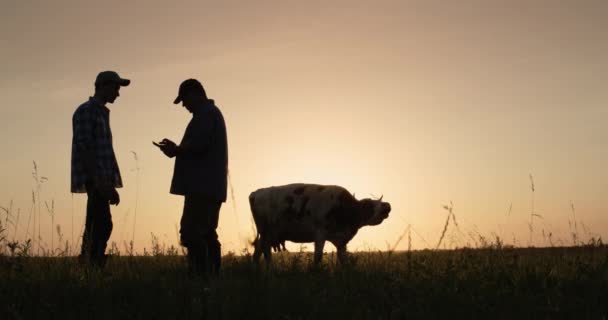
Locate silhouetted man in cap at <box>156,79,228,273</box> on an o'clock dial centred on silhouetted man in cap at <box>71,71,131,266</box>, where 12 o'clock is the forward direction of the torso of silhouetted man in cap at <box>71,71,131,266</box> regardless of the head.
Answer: silhouetted man in cap at <box>156,79,228,273</box> is roughly at 1 o'clock from silhouetted man in cap at <box>71,71,131,266</box>.

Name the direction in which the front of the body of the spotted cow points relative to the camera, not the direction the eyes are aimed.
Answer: to the viewer's right

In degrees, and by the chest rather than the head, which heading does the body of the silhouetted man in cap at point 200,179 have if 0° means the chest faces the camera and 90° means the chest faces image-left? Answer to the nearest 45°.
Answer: approximately 90°

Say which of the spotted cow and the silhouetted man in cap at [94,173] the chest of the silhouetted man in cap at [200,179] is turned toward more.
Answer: the silhouetted man in cap

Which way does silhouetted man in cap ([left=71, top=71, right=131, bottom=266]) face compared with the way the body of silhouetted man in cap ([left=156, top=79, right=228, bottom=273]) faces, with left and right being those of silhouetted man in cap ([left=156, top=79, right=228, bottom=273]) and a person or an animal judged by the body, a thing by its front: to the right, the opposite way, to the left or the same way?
the opposite way

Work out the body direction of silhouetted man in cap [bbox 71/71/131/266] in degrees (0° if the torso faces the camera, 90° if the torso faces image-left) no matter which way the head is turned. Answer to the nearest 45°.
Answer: approximately 270°

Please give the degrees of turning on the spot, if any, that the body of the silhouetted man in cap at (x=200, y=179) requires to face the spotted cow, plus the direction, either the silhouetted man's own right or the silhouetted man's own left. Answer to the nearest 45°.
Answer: approximately 135° to the silhouetted man's own right

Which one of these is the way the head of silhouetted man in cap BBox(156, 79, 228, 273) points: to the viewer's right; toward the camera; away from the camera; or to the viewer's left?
to the viewer's left

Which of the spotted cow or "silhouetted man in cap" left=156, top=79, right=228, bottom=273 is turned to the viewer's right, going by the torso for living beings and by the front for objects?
the spotted cow

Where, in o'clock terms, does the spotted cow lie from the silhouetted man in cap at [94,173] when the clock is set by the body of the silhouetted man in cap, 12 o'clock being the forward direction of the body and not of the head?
The spotted cow is roughly at 11 o'clock from the silhouetted man in cap.

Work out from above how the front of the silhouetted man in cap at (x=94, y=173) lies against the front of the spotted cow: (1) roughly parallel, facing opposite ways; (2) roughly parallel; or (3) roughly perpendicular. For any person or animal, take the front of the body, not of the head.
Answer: roughly parallel

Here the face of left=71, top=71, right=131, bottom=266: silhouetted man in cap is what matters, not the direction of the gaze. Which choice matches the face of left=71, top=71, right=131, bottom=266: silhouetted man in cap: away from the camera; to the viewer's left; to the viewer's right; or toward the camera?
to the viewer's right

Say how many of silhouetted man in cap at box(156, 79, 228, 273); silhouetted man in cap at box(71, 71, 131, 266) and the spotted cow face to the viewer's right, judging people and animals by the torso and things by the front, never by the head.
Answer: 2

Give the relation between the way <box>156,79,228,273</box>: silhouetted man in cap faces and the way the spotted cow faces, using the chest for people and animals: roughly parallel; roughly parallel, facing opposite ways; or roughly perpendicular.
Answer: roughly parallel, facing opposite ways
